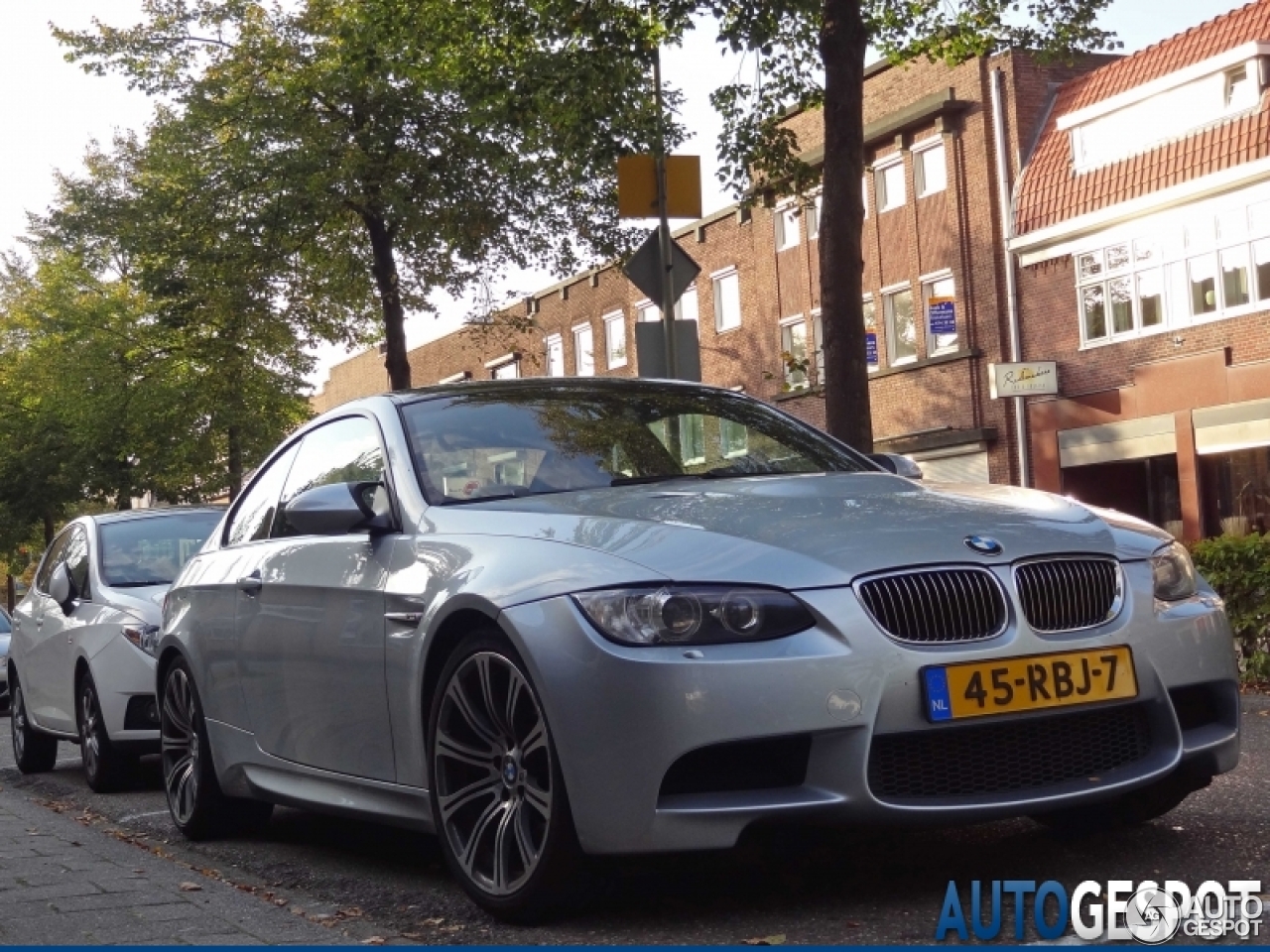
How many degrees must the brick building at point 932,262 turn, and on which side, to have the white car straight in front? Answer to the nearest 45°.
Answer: approximately 45° to its left

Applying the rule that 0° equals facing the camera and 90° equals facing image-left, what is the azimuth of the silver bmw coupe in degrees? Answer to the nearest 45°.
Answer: approximately 315°

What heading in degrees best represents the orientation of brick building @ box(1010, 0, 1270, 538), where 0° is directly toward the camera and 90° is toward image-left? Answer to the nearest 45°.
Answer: approximately 45°

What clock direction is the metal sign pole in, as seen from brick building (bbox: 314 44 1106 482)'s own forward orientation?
The metal sign pole is roughly at 11 o'clock from the brick building.

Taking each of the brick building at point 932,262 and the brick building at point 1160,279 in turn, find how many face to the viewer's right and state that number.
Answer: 0

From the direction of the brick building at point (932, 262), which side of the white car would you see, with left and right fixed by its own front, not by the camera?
left

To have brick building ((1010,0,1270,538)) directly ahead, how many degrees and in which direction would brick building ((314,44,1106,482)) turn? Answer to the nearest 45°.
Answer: approximately 90° to its left

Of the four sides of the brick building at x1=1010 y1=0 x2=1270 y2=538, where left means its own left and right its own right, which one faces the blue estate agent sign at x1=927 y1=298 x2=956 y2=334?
right

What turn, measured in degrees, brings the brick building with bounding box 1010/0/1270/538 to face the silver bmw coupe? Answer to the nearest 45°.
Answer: approximately 45° to its left

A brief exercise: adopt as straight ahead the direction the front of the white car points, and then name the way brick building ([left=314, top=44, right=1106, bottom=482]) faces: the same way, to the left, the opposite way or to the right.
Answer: to the right

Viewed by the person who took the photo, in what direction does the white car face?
facing the viewer and to the right of the viewer

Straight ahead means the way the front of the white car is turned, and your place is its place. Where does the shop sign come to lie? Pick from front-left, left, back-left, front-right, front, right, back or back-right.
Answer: left

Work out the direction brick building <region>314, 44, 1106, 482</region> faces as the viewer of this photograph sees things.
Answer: facing the viewer and to the left of the viewer

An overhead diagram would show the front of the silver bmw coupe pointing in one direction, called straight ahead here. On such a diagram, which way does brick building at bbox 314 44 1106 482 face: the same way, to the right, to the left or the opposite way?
to the right
